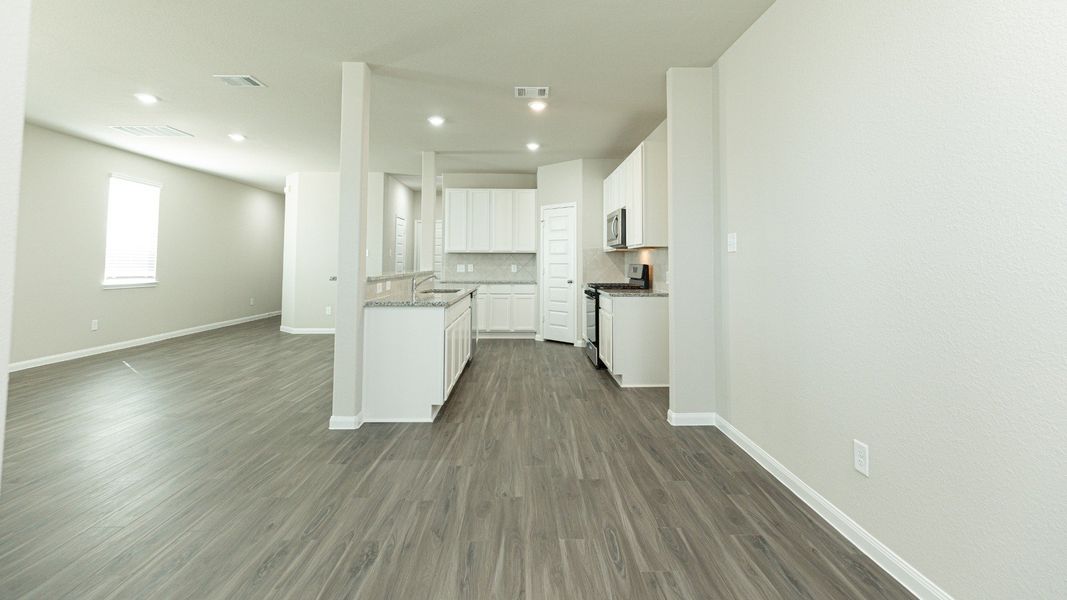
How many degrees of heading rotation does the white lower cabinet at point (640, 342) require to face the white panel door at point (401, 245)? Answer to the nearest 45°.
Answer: approximately 45° to its right

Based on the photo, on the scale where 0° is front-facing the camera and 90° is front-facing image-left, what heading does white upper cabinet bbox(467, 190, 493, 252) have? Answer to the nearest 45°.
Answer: approximately 0°

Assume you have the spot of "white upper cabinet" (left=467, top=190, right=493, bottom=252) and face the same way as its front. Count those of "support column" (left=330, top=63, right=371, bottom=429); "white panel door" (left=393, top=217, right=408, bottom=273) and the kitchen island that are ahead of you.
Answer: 2

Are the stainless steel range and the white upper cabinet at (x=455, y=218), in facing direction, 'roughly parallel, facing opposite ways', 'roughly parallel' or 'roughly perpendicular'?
roughly perpendicular

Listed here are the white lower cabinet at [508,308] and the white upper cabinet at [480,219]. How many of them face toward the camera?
2

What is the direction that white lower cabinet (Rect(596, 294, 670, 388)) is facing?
to the viewer's left

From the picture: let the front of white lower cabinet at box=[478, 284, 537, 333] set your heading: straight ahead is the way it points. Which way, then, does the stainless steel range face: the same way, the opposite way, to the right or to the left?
to the right

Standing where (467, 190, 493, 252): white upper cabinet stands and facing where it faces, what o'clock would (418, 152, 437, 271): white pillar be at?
The white pillar is roughly at 1 o'clock from the white upper cabinet.

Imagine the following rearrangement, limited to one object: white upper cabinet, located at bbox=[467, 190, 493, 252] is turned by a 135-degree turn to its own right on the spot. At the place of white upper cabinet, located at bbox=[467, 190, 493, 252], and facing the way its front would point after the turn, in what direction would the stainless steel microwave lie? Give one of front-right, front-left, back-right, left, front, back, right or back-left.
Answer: back

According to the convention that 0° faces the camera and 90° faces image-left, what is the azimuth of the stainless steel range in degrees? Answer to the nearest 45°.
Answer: approximately 90°

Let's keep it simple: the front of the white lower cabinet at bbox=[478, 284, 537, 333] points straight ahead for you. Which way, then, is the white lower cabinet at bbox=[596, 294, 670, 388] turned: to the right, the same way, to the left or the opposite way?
to the right
